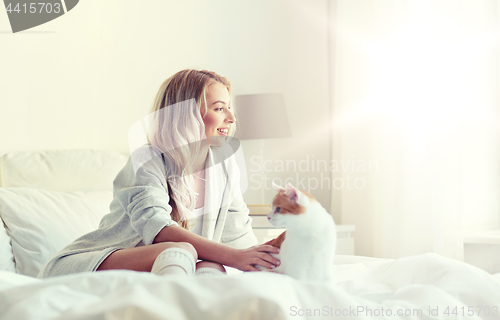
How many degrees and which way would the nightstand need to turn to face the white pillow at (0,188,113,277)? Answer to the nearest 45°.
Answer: approximately 45° to its right

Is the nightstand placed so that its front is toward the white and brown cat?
yes

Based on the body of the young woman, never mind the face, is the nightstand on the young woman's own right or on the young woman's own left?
on the young woman's own left
